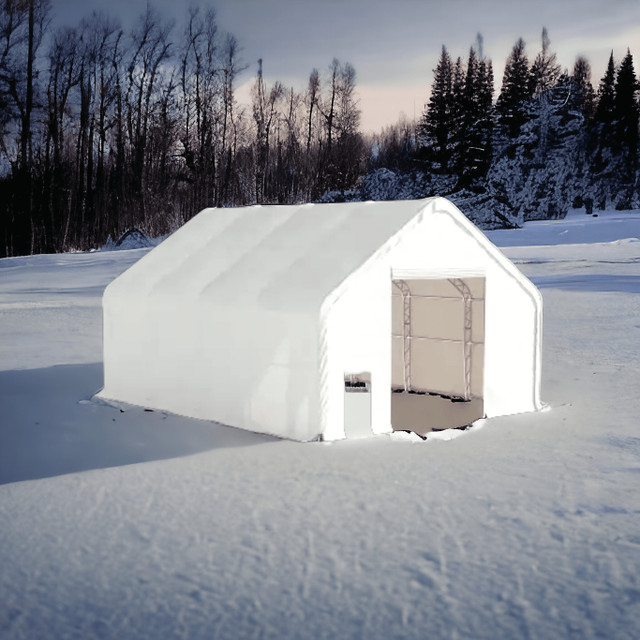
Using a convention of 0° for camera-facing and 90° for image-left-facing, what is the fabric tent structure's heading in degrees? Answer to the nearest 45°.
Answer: approximately 315°
